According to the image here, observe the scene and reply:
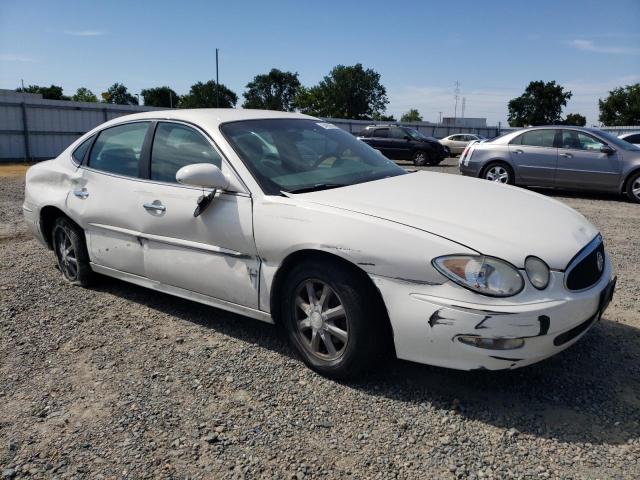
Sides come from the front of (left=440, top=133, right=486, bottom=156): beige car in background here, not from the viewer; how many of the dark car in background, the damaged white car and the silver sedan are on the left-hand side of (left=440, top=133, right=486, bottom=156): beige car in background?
0

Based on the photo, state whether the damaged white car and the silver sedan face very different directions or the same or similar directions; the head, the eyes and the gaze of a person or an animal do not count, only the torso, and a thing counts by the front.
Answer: same or similar directions

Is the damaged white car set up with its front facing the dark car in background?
no

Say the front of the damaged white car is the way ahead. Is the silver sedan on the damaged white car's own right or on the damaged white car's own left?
on the damaged white car's own left

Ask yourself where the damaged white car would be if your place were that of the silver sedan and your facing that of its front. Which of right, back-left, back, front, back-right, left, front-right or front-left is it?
right

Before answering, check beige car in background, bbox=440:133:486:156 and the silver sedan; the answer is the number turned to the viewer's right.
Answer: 2

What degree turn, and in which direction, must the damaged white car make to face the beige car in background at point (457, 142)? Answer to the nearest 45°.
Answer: approximately 135° to its left

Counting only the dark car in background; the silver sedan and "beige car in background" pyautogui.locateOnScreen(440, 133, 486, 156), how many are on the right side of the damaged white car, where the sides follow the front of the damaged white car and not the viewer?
0

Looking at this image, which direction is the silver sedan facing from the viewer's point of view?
to the viewer's right

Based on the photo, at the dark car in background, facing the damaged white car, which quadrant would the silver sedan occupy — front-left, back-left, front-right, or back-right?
front-left
